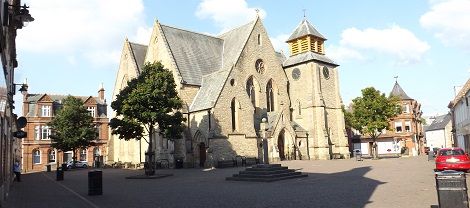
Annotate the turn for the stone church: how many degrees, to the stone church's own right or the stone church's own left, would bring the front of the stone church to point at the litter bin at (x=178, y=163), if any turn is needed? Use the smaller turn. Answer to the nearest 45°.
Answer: approximately 90° to the stone church's own right

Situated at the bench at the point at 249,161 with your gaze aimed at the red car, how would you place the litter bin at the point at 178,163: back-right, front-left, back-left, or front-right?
back-right

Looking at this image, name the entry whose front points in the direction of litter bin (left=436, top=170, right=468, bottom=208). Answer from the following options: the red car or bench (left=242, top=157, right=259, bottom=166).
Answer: the bench

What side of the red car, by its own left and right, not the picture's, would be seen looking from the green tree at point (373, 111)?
front

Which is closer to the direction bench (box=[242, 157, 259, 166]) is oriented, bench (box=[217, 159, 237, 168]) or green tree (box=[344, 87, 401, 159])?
the bench

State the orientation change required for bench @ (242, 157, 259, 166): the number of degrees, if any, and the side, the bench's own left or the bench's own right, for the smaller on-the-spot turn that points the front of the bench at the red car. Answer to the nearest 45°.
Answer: approximately 45° to the bench's own left

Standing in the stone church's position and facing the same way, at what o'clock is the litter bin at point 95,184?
The litter bin is roughly at 2 o'clock from the stone church.

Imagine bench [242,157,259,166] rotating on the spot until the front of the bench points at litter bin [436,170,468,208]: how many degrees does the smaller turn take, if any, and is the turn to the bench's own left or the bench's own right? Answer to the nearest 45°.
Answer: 0° — it already faces it

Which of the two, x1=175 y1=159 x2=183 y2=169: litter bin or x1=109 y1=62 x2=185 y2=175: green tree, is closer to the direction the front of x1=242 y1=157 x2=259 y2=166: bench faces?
the green tree
